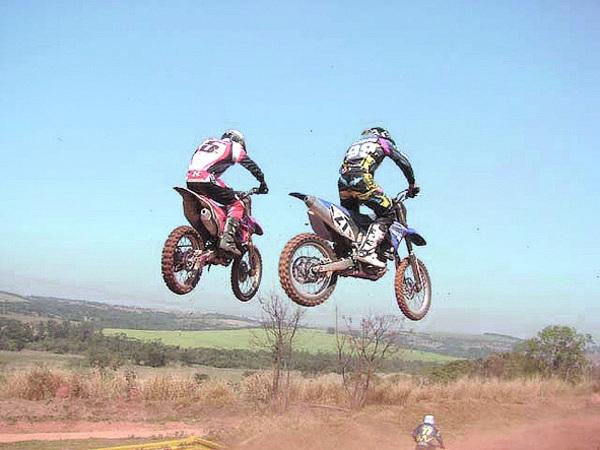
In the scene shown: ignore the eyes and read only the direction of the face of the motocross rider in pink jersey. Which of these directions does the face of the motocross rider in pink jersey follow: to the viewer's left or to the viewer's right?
to the viewer's right

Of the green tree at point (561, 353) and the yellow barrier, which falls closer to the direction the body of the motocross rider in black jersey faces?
the green tree

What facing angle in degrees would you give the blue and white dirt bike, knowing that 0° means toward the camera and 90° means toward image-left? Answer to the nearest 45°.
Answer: approximately 225°

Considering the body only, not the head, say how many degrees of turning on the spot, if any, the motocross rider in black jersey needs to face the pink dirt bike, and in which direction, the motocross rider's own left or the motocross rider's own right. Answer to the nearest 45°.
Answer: approximately 180°

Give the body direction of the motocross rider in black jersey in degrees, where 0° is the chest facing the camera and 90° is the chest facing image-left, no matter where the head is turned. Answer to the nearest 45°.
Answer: approximately 225°

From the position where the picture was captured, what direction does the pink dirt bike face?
facing away from the viewer and to the right of the viewer
